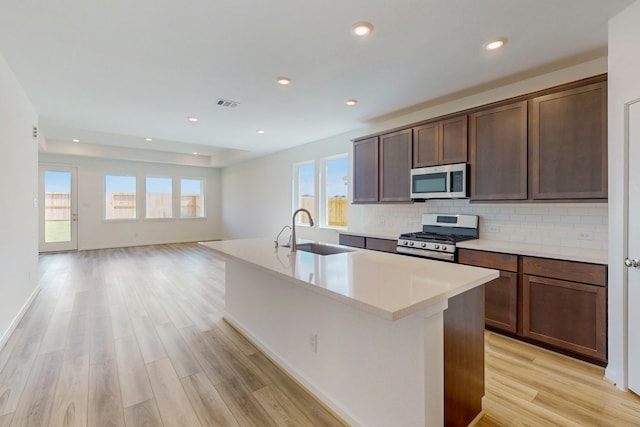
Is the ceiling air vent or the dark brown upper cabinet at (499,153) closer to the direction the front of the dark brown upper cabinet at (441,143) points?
the ceiling air vent

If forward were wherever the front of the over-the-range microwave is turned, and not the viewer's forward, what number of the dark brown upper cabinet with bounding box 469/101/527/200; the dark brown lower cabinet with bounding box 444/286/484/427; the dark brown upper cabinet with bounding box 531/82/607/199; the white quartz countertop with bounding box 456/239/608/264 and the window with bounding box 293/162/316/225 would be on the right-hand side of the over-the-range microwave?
1

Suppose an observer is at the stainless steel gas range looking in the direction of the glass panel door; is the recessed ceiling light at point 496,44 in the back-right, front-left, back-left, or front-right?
back-left

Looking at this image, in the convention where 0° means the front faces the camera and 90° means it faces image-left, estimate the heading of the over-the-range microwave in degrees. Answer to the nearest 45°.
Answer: approximately 45°

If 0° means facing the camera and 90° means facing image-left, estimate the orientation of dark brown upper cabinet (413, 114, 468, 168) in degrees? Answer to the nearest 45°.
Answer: approximately 45°

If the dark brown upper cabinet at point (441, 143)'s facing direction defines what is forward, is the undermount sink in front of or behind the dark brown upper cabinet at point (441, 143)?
in front

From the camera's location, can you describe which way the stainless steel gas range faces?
facing the viewer and to the left of the viewer

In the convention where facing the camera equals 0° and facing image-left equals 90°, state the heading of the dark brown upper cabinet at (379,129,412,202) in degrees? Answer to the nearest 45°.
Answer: approximately 45°

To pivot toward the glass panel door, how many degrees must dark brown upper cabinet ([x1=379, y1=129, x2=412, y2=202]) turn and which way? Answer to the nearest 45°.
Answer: approximately 45° to its right
